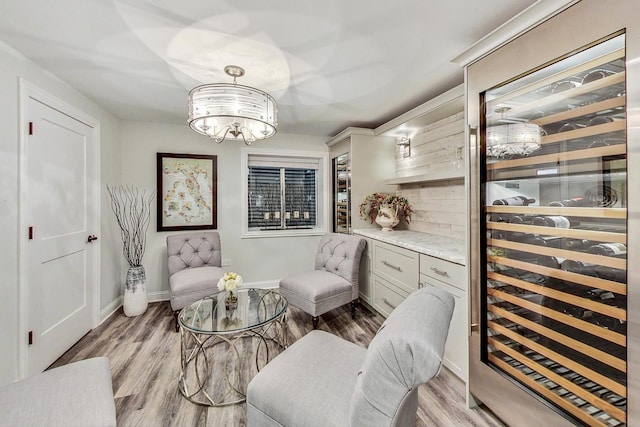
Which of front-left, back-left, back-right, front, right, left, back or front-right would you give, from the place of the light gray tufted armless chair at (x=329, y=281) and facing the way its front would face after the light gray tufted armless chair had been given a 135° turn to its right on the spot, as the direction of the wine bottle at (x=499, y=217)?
back-right

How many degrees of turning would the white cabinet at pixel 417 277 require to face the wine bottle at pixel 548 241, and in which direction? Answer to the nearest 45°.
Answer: approximately 90° to its left

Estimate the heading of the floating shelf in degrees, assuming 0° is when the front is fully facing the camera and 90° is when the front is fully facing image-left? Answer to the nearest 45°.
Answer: approximately 45°

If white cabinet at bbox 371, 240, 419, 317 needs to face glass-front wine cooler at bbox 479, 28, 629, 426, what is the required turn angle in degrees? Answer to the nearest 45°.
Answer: approximately 90° to its left

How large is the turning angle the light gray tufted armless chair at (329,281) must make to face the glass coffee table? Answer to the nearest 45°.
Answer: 0° — it already faces it

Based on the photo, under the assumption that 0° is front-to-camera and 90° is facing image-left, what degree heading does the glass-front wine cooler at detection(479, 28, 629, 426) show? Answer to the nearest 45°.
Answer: approximately 45°

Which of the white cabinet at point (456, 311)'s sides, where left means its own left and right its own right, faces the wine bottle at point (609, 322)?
left
